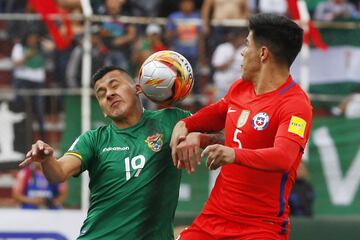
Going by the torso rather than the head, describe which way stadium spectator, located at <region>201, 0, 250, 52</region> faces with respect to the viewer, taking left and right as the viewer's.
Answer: facing the viewer

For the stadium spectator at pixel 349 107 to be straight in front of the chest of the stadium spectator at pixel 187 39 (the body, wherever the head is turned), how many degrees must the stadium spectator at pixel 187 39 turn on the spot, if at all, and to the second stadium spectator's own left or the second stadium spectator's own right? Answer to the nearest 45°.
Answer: approximately 90° to the second stadium spectator's own left

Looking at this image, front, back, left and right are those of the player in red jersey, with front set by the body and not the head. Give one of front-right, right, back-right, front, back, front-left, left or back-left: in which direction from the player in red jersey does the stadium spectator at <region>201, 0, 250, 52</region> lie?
back-right

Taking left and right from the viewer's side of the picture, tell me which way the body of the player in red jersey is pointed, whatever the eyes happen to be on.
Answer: facing the viewer and to the left of the viewer

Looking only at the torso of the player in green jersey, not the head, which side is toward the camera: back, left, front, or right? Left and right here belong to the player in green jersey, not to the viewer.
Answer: front

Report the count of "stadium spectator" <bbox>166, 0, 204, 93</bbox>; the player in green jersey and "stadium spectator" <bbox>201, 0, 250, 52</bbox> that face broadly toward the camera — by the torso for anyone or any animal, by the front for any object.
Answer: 3

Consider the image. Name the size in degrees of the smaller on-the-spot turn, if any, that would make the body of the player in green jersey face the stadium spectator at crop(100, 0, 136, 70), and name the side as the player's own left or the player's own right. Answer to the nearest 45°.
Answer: approximately 180°

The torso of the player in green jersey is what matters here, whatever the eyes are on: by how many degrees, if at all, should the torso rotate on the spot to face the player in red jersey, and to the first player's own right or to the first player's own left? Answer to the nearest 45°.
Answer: approximately 45° to the first player's own left

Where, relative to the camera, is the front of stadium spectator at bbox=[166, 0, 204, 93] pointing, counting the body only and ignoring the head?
toward the camera

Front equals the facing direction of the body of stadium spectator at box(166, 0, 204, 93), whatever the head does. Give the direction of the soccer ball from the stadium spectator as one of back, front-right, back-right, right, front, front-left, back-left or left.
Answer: front

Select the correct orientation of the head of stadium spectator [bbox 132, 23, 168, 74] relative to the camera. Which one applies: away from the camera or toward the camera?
toward the camera

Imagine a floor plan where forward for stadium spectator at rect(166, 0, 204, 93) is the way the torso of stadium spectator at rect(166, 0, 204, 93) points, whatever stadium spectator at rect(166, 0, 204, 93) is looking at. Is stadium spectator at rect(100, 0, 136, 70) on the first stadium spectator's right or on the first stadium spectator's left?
on the first stadium spectator's right

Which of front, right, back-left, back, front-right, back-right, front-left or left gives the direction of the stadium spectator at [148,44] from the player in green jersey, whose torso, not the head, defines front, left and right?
back

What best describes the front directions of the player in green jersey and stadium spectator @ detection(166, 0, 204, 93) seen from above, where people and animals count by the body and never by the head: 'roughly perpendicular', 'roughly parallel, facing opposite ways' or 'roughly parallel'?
roughly parallel

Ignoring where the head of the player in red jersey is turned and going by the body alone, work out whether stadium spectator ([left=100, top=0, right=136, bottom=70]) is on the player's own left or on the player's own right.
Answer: on the player's own right
